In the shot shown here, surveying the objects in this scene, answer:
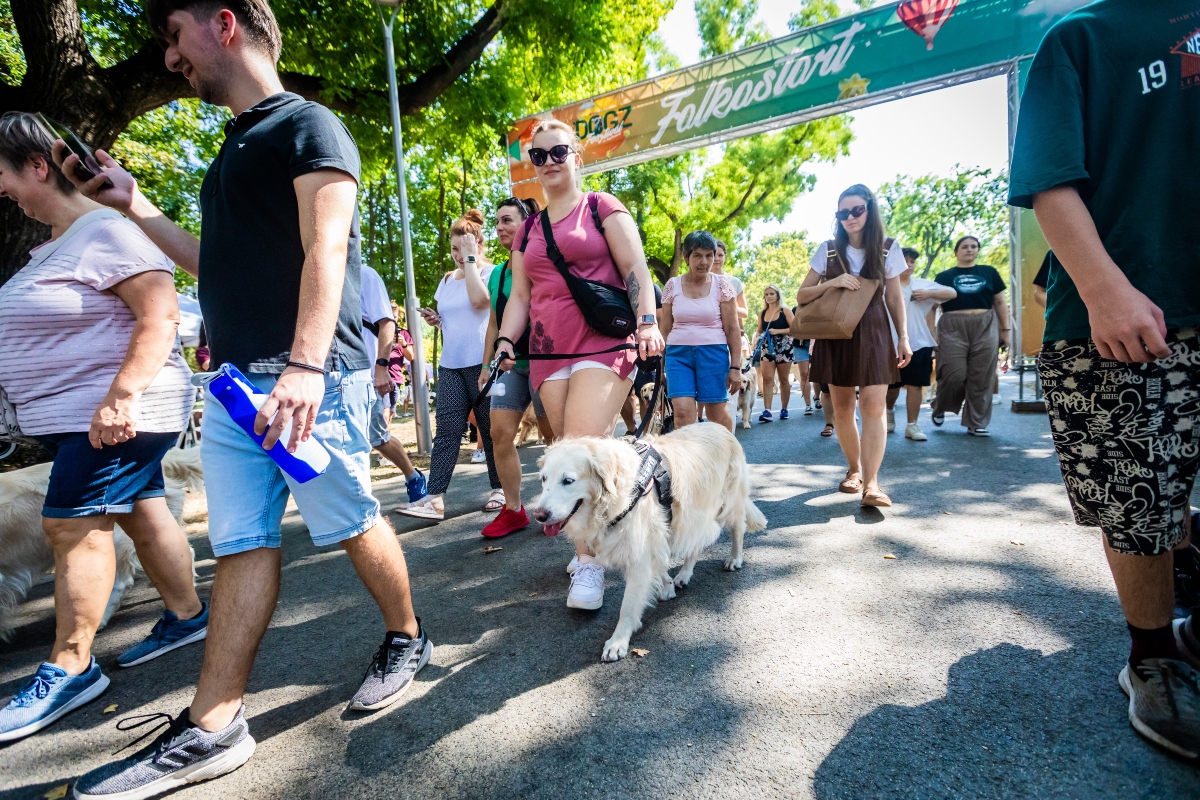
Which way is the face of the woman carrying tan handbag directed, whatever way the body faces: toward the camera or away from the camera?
toward the camera

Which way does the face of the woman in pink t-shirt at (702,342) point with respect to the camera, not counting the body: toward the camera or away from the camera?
toward the camera

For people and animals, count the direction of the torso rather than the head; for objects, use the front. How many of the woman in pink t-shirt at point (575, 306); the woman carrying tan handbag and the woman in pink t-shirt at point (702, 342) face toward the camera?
3

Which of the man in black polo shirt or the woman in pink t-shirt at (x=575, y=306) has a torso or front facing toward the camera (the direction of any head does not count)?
the woman in pink t-shirt

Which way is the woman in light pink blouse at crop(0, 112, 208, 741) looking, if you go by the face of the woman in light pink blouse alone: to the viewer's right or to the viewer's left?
to the viewer's left

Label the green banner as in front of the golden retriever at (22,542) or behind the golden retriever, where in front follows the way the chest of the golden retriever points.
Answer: behind

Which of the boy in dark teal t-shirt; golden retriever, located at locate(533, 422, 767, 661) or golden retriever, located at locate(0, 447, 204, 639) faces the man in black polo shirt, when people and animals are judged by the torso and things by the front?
golden retriever, located at locate(533, 422, 767, 661)

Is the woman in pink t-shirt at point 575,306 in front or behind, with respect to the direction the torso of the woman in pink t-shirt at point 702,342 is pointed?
in front

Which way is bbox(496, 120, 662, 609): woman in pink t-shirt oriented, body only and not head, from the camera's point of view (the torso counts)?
toward the camera

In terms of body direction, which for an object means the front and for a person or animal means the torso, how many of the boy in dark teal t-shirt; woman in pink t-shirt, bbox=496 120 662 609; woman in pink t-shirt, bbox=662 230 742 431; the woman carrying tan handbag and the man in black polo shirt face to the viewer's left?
1

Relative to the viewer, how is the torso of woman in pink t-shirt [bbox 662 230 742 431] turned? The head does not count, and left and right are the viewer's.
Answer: facing the viewer

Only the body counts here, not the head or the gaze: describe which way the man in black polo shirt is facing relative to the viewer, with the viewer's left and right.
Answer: facing to the left of the viewer

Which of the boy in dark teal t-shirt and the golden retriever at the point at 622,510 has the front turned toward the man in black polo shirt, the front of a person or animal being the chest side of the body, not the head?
the golden retriever

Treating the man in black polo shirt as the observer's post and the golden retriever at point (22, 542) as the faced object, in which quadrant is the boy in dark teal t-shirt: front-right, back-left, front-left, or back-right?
back-right
